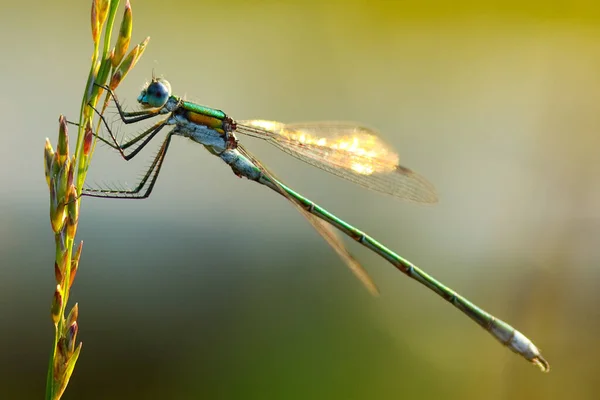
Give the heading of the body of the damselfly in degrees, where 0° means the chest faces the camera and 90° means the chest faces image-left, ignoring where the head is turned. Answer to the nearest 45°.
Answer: approximately 90°
